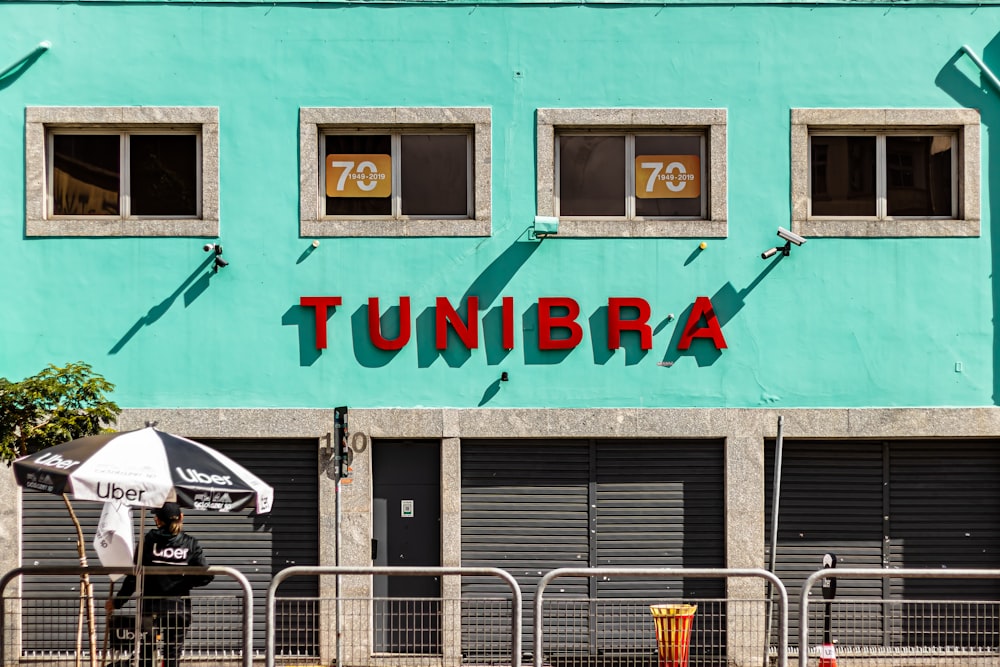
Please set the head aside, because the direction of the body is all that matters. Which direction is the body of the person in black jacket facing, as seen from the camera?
away from the camera

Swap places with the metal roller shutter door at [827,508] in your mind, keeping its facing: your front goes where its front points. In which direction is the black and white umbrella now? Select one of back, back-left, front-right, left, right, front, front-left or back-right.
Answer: front-right

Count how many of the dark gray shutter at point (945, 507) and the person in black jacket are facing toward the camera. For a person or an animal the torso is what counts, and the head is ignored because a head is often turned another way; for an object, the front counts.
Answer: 1

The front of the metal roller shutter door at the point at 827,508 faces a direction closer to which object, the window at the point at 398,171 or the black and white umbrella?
the black and white umbrella

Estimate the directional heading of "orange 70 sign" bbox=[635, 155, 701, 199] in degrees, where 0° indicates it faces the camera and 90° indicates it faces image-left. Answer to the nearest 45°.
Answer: approximately 0°

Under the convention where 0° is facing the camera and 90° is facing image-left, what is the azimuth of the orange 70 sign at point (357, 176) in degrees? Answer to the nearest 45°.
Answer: approximately 0°

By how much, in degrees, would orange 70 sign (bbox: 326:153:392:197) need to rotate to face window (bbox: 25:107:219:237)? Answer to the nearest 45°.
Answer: approximately 90° to its right

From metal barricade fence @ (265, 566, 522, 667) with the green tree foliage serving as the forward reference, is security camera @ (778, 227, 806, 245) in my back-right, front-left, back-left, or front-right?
back-right

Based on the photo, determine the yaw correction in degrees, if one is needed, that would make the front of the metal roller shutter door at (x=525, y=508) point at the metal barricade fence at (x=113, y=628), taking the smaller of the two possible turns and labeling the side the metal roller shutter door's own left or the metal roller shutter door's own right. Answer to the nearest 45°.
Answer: approximately 45° to the metal roller shutter door's own right

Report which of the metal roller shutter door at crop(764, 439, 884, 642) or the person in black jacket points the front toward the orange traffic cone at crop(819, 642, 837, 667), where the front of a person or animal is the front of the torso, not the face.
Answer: the metal roller shutter door

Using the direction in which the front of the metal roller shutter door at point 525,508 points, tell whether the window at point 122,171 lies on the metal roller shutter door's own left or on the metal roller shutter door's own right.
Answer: on the metal roller shutter door's own right
